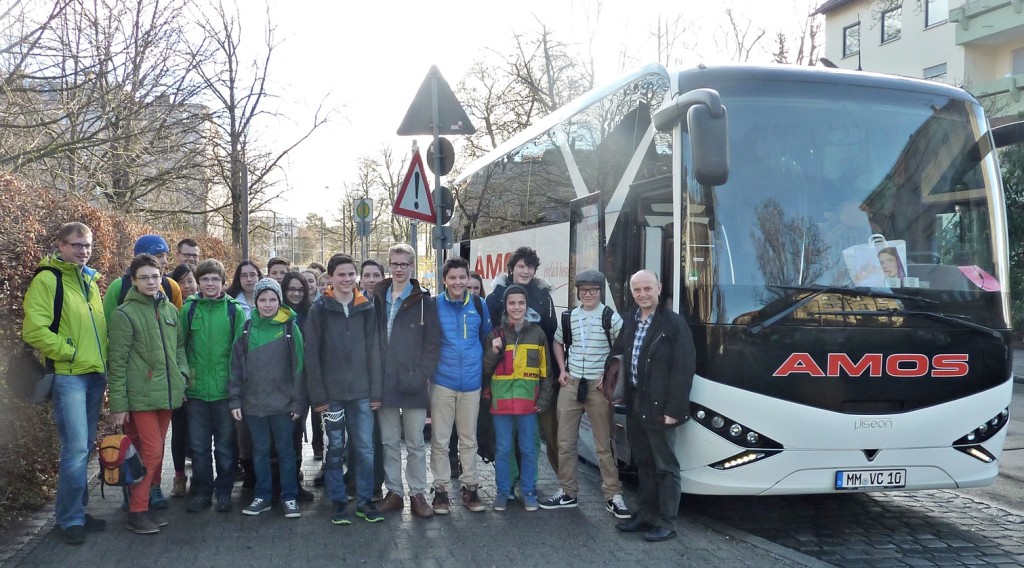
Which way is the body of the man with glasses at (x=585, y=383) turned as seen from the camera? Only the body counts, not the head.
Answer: toward the camera

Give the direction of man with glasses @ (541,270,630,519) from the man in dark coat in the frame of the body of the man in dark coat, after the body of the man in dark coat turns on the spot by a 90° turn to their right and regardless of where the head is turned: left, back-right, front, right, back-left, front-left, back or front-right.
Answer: front

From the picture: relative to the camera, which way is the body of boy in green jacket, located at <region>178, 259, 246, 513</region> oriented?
toward the camera

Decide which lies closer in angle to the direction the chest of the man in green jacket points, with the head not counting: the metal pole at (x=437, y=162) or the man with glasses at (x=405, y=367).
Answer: the man with glasses

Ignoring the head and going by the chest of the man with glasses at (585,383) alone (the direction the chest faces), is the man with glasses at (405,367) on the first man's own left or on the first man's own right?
on the first man's own right

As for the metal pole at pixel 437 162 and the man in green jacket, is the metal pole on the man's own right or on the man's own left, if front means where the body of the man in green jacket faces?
on the man's own left

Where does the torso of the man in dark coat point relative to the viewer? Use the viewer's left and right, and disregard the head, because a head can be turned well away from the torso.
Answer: facing the viewer and to the left of the viewer
